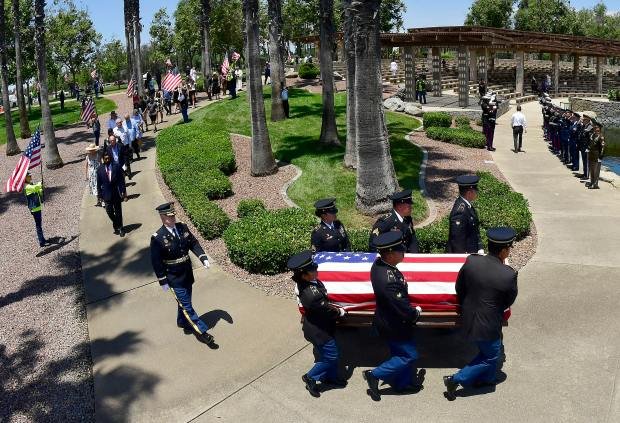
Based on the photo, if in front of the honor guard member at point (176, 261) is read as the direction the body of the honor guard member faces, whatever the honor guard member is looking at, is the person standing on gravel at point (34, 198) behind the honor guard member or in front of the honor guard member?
behind

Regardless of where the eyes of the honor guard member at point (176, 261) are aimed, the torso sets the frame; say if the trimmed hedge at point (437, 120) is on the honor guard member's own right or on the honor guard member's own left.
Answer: on the honor guard member's own left

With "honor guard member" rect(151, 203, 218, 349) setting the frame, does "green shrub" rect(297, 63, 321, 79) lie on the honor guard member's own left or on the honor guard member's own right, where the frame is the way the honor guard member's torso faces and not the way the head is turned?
on the honor guard member's own left

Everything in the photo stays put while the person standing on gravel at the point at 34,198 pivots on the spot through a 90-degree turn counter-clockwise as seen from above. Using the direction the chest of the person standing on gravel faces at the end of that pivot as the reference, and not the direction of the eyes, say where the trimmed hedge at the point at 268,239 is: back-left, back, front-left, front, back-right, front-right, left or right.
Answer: back-right
